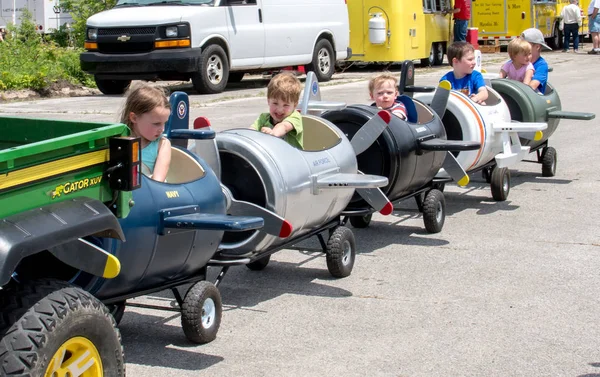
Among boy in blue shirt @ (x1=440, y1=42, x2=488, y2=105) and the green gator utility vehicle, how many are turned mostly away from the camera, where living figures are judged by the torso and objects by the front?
0

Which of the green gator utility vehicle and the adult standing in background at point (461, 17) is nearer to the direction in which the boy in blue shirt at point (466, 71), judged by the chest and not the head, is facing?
the green gator utility vehicle

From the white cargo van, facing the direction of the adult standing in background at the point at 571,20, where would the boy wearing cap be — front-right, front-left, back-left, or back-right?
back-right

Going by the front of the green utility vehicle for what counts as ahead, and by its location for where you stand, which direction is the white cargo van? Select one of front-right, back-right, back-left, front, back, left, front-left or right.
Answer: back-right

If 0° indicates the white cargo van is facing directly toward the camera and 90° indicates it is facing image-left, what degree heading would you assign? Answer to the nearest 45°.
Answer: approximately 45°

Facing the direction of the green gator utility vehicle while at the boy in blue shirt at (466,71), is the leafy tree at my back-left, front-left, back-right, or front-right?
back-right

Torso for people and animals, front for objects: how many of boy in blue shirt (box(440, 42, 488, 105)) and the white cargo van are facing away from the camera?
0

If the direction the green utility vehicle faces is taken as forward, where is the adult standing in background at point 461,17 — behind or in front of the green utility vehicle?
behind
